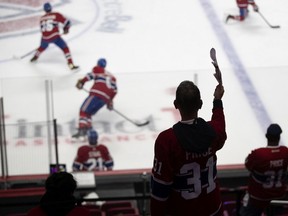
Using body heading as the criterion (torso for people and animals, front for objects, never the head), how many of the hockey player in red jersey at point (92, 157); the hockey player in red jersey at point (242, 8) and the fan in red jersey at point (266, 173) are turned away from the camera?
2

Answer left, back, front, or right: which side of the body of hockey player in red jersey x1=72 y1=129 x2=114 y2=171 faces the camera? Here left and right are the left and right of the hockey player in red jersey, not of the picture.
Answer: back

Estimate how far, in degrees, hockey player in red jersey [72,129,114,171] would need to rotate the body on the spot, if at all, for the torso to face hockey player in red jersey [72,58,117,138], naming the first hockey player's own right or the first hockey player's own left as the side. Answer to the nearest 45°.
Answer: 0° — they already face them

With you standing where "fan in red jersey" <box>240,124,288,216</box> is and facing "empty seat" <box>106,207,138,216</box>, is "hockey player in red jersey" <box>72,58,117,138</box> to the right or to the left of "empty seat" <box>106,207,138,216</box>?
right

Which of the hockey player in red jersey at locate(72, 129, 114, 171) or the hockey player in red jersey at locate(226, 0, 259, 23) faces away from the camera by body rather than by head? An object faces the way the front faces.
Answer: the hockey player in red jersey at locate(72, 129, 114, 171)

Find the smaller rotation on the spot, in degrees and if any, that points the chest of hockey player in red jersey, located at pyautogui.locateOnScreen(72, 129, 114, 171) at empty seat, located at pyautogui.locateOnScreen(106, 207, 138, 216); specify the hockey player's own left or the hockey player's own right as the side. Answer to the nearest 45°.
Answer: approximately 180°

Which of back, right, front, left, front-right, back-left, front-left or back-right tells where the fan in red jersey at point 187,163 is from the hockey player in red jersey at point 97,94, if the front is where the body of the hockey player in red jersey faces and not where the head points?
back-left

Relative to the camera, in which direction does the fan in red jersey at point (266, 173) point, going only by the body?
away from the camera

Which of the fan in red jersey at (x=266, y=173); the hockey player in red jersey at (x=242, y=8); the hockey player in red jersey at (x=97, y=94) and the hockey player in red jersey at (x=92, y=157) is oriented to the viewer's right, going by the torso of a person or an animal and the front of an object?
the hockey player in red jersey at (x=242, y=8)

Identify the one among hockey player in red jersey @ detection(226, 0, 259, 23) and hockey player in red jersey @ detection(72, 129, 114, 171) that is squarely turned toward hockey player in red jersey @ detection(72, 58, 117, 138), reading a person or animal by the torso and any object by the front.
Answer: hockey player in red jersey @ detection(72, 129, 114, 171)

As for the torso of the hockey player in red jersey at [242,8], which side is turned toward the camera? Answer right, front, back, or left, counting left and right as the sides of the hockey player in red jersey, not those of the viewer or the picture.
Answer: right

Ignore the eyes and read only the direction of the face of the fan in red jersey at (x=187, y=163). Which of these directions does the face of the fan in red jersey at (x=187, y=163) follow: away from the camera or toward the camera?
away from the camera

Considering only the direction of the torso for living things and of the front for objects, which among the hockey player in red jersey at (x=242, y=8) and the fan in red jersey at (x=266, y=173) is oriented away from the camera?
the fan in red jersey

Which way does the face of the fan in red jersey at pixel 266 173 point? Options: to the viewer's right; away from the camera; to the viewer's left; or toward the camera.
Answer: away from the camera
